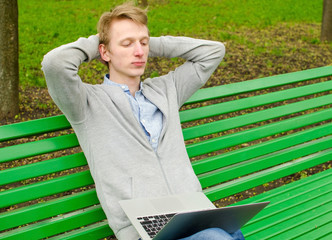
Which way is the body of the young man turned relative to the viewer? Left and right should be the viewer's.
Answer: facing the viewer and to the right of the viewer
